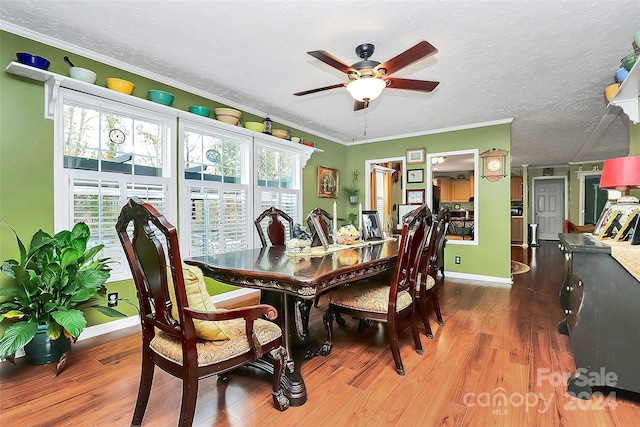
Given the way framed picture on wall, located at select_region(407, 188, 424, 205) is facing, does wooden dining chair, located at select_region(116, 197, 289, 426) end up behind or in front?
in front

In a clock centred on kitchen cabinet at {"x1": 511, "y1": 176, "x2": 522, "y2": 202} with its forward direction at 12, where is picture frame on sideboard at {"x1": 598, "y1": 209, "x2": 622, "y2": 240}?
The picture frame on sideboard is roughly at 12 o'clock from the kitchen cabinet.

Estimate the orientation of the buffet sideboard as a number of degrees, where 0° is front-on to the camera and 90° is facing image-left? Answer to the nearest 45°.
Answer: approximately 90°

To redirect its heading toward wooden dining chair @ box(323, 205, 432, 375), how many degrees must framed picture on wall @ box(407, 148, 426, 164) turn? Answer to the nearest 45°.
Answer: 0° — it already faces it

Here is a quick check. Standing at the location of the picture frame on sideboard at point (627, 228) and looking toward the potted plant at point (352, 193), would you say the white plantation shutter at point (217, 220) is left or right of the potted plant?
left

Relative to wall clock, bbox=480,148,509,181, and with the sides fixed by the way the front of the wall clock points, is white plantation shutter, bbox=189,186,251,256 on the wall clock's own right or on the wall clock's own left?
on the wall clock's own right

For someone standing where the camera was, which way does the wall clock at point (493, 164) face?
facing the viewer

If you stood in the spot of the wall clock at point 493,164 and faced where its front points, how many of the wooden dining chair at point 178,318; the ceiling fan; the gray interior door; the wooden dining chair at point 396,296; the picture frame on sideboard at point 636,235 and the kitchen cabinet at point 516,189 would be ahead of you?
4

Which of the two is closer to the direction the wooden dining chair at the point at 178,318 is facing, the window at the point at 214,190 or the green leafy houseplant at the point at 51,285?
the window

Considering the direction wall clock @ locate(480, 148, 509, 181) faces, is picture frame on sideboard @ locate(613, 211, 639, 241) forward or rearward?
forward

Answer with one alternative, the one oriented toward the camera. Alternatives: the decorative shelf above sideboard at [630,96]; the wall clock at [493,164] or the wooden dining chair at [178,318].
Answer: the wall clock

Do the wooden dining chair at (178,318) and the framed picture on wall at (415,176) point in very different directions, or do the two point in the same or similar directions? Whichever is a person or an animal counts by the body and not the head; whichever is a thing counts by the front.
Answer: very different directions

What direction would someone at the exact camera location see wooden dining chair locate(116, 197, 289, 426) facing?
facing away from the viewer and to the right of the viewer

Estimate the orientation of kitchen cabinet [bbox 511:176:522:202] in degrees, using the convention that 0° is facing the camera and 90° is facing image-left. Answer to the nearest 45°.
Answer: approximately 0°

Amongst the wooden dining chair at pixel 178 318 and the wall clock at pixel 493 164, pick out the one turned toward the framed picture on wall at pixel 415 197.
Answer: the wooden dining chair

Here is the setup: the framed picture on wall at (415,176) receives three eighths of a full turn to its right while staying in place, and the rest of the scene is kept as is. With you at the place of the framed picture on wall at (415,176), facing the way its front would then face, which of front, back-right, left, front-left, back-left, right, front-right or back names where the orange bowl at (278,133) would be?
left

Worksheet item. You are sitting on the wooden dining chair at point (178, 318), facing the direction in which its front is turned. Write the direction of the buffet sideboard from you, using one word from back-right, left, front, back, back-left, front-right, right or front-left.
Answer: front-right

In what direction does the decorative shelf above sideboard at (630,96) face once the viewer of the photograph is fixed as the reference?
facing to the left of the viewer

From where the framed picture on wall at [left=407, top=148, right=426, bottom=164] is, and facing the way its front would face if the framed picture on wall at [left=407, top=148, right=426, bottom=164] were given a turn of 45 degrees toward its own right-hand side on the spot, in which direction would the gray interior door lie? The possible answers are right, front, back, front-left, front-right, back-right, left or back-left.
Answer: back
